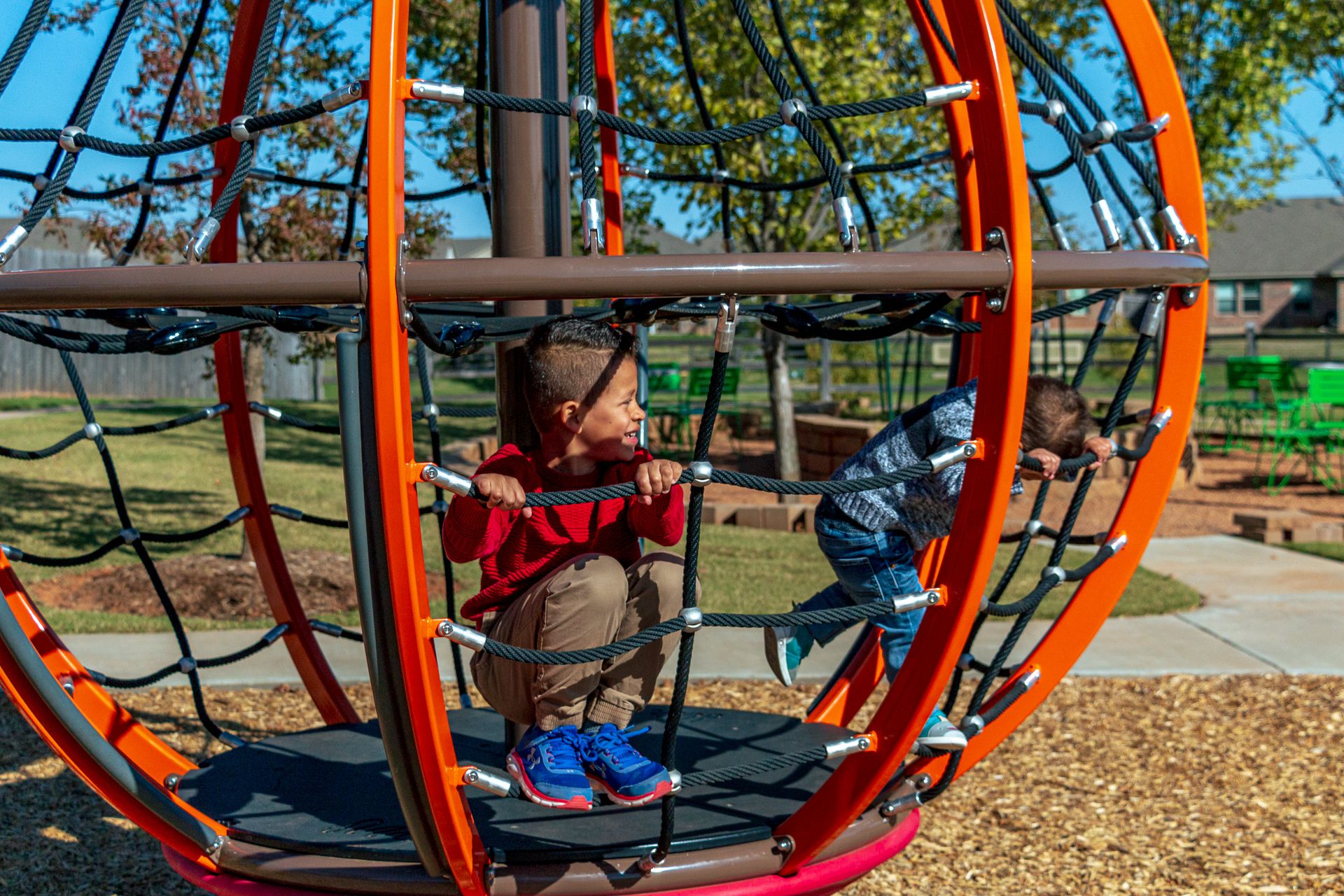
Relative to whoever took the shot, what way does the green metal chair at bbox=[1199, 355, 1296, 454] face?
facing the viewer and to the left of the viewer

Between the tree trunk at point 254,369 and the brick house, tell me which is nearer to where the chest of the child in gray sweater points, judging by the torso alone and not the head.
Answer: the brick house

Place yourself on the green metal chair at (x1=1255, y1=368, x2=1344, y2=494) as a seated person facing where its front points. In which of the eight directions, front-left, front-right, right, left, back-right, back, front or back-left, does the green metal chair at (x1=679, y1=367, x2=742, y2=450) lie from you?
front-right

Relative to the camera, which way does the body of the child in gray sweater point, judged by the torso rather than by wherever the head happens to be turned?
to the viewer's right

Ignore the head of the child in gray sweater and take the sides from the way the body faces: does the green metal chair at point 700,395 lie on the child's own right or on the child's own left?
on the child's own left

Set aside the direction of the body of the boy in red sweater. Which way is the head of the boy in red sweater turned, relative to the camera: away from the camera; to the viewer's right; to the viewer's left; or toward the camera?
to the viewer's right

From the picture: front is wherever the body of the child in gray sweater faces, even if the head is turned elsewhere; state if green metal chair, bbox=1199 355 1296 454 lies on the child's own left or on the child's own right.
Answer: on the child's own left

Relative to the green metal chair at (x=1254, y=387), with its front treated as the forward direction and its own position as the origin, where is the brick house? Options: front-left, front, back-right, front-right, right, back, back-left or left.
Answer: back-right

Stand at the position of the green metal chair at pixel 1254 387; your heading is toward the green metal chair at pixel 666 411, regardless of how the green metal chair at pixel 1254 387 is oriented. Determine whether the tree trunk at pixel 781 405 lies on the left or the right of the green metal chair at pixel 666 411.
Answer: left

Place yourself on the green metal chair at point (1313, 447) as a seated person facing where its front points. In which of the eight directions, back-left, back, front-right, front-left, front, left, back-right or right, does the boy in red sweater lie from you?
front-left

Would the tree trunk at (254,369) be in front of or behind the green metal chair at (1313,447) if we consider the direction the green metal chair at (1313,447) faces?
in front

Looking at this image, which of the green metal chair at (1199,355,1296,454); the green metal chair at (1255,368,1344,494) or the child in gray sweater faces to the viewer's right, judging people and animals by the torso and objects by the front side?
the child in gray sweater

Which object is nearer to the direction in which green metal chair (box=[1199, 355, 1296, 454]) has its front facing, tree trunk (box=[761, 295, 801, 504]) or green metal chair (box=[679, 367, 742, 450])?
the tree trunk
